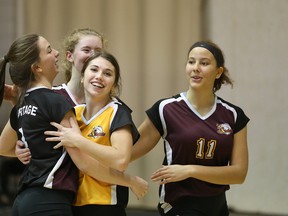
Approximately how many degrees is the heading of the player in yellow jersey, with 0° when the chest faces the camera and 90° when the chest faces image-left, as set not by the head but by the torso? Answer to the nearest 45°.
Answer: approximately 45°
